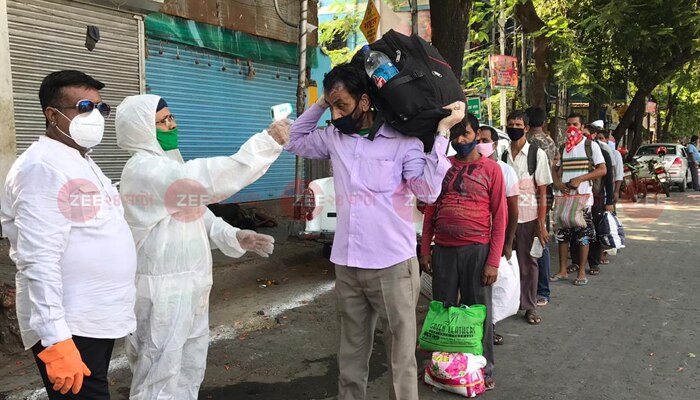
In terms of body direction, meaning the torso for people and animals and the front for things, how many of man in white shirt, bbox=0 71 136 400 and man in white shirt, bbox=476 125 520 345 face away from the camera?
0

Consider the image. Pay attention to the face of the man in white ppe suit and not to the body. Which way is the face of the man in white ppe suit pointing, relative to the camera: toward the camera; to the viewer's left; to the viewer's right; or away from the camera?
to the viewer's right

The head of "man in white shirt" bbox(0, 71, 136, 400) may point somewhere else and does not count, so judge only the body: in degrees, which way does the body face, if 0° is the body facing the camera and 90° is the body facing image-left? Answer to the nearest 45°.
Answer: approximately 315°

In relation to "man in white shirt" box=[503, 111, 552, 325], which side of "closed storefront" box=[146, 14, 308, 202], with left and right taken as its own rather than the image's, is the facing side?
front

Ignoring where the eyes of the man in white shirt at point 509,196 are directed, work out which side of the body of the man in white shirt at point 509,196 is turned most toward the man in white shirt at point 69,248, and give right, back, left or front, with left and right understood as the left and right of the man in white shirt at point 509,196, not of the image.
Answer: front

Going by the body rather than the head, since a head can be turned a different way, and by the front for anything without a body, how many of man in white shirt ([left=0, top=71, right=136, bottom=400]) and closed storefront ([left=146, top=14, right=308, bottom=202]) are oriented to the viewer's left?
0

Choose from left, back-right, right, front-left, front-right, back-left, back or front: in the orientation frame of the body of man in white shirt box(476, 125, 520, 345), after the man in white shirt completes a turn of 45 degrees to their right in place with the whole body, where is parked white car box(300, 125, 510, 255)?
front-right

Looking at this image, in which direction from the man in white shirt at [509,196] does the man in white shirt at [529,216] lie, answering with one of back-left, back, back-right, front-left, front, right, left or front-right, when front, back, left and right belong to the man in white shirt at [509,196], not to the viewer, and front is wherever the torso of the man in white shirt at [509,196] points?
back-right

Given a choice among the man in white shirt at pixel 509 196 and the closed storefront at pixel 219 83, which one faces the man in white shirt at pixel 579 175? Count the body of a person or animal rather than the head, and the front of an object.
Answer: the closed storefront

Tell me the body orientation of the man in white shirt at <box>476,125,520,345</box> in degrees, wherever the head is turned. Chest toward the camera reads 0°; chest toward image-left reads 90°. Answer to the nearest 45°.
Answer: approximately 45°
